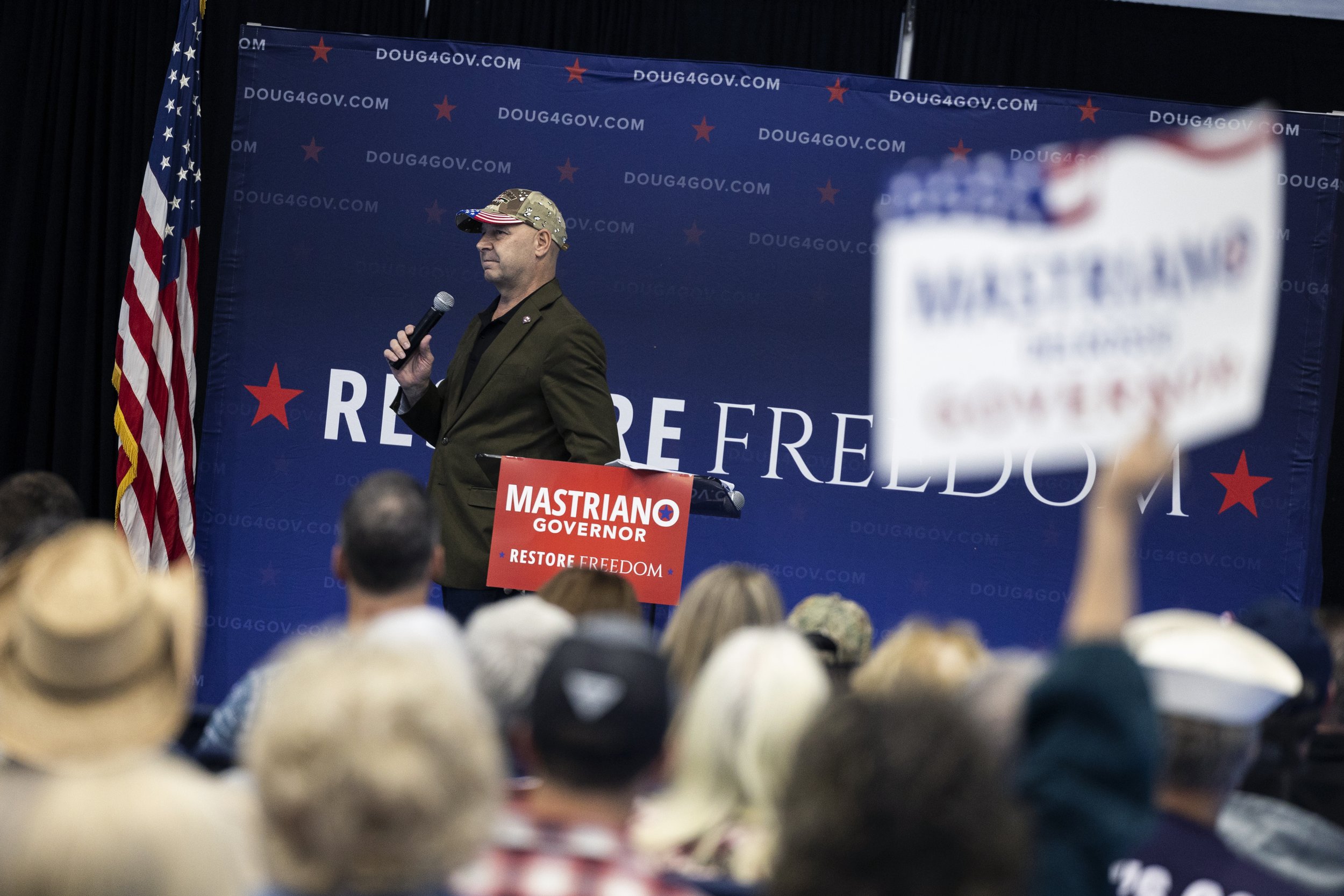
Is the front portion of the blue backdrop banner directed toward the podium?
yes

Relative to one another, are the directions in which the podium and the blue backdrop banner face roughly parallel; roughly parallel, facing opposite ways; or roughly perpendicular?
roughly parallel

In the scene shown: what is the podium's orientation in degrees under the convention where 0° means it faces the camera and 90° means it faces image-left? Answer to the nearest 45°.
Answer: approximately 0°

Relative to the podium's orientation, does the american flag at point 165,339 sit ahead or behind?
behind

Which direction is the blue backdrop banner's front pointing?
toward the camera

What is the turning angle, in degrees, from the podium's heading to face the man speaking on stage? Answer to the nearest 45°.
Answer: approximately 135° to its right

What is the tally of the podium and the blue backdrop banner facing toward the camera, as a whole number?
2
